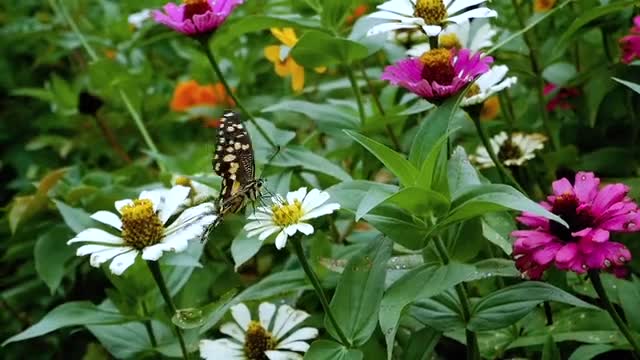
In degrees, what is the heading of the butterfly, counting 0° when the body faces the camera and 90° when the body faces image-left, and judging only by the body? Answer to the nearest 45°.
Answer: approximately 270°

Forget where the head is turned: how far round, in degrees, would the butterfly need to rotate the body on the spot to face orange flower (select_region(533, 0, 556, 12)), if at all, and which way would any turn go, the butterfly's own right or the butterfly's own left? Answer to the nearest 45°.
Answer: approximately 45° to the butterfly's own left

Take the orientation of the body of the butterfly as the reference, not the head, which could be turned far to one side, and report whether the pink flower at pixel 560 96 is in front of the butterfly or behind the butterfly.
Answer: in front

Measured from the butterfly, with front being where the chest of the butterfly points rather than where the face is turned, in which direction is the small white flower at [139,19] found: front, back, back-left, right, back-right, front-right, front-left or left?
left
